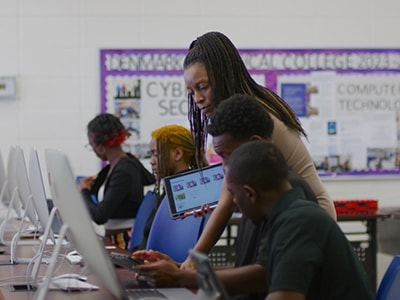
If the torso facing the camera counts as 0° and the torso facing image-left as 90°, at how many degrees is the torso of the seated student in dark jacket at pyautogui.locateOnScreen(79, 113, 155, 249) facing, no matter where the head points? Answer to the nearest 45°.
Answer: approximately 90°

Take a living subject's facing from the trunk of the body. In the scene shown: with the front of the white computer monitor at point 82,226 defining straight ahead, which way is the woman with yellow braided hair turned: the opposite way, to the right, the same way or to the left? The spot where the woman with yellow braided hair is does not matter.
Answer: the opposite way

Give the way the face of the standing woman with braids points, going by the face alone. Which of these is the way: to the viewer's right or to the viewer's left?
to the viewer's left

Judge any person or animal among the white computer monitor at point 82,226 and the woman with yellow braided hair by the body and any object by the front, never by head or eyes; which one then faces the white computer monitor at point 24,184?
the woman with yellow braided hair

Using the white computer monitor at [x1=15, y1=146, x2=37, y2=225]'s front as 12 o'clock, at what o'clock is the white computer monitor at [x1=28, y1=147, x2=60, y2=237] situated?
the white computer monitor at [x1=28, y1=147, x2=60, y2=237] is roughly at 3 o'clock from the white computer monitor at [x1=15, y1=146, x2=37, y2=225].

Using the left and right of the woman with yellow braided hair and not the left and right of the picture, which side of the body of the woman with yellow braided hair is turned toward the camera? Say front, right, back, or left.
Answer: left

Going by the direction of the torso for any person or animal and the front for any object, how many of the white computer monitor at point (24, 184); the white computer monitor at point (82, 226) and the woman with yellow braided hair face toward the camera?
0

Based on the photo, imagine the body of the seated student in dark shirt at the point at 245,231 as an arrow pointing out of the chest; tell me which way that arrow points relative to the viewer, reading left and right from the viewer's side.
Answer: facing to the left of the viewer

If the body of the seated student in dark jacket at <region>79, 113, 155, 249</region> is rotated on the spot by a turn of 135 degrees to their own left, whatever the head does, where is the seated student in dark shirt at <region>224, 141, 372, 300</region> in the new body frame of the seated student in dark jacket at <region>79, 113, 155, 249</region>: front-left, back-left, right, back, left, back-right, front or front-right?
front-right

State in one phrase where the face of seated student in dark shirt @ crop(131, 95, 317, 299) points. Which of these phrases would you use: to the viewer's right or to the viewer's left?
to the viewer's left

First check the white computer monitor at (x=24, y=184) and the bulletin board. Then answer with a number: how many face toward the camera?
1

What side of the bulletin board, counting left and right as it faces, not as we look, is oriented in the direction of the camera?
front

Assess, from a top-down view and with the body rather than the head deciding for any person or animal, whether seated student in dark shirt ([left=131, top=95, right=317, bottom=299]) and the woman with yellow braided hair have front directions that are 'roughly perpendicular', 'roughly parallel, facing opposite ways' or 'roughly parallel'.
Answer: roughly parallel

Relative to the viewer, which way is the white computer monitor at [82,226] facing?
to the viewer's right

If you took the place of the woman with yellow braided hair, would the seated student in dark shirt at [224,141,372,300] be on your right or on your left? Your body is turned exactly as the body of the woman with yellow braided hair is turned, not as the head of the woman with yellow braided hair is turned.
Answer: on your left

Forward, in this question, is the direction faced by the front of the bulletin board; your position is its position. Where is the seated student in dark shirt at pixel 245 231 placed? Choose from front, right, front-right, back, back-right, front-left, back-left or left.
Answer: front

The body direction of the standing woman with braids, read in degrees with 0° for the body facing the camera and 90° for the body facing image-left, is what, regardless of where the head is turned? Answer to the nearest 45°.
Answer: approximately 45°
